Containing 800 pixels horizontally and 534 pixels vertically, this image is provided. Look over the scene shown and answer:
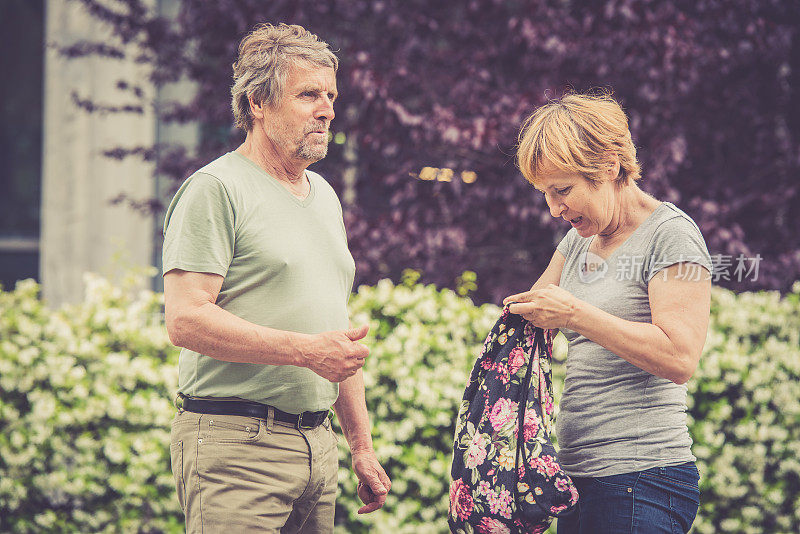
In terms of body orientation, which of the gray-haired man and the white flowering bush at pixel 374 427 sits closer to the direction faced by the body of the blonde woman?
the gray-haired man

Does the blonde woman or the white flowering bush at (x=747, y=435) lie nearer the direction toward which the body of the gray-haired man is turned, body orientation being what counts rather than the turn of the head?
the blonde woman

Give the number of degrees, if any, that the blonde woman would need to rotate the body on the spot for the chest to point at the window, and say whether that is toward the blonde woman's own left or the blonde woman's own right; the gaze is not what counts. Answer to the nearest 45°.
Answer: approximately 90° to the blonde woman's own right

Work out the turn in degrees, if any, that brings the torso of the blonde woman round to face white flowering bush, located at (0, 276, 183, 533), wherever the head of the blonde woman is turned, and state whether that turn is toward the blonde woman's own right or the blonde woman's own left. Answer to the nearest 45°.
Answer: approximately 90° to the blonde woman's own right

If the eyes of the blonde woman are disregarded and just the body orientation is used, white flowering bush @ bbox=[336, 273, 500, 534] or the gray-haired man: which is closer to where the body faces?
the gray-haired man

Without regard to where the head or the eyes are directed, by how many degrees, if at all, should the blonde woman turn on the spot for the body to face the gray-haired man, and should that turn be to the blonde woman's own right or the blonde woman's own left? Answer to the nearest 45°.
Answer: approximately 45° to the blonde woman's own right

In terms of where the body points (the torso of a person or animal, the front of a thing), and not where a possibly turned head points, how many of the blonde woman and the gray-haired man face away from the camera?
0

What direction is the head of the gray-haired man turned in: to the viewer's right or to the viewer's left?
to the viewer's right

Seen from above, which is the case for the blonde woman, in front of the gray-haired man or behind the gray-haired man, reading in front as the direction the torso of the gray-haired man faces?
in front

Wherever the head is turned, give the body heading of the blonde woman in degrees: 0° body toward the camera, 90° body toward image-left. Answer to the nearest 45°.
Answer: approximately 45°

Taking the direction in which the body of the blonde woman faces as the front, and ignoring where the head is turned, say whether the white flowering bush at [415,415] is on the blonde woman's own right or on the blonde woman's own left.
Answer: on the blonde woman's own right

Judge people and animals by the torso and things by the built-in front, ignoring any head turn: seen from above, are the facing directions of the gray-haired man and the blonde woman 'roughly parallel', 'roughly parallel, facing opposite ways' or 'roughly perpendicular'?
roughly perpendicular

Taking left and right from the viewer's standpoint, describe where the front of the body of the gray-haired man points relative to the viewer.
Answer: facing the viewer and to the right of the viewer

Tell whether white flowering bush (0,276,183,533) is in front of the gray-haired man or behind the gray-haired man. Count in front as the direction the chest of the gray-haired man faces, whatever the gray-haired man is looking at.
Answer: behind

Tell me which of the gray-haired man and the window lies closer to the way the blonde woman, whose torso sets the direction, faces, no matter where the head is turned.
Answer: the gray-haired man
